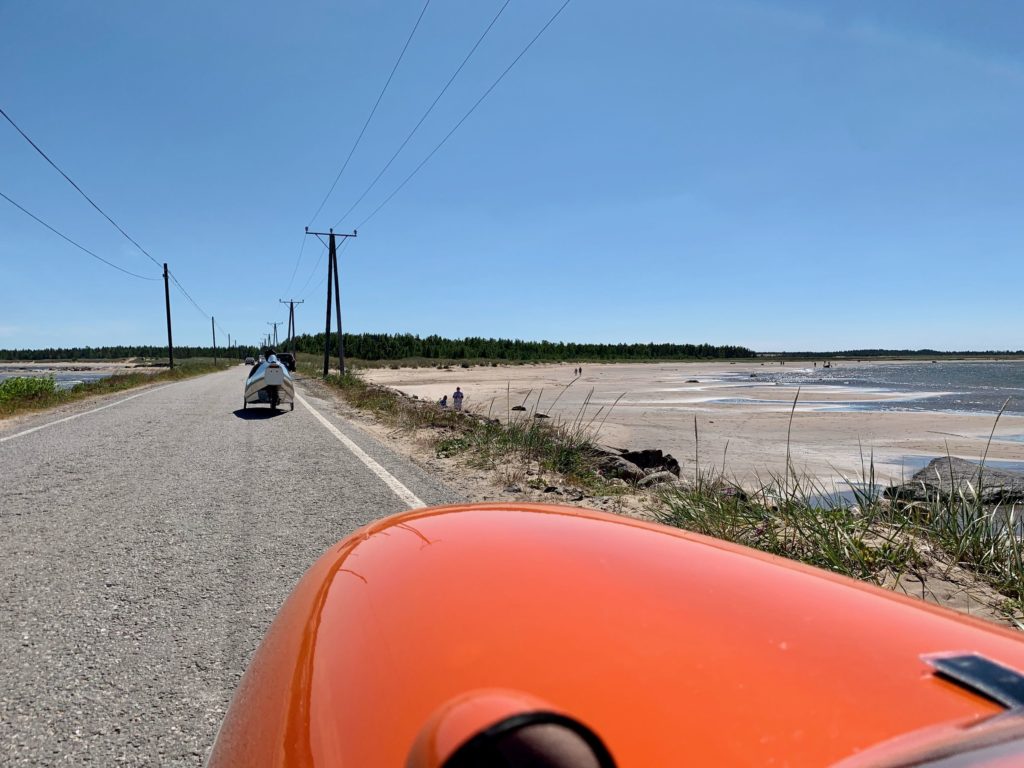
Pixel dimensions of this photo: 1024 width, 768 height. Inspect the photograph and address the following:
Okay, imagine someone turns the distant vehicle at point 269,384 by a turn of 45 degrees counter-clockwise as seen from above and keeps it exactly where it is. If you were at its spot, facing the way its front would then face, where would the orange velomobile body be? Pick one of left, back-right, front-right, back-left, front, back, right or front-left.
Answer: back-left

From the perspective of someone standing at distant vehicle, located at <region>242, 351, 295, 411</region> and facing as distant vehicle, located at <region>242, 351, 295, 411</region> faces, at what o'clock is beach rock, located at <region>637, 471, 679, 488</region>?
The beach rock is roughly at 5 o'clock from the distant vehicle.

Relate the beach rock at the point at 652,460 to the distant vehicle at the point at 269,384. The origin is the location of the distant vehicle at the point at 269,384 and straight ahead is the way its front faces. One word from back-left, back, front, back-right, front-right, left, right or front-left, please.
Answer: back-right

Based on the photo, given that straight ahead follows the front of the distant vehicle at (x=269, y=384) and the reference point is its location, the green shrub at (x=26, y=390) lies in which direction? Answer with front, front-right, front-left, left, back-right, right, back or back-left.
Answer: front-left

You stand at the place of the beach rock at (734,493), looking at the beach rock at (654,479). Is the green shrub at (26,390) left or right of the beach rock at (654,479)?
left

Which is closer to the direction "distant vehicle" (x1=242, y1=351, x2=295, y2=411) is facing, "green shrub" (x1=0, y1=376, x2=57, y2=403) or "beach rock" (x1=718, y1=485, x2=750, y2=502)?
the green shrub

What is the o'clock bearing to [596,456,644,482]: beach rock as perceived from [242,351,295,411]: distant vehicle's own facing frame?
The beach rock is roughly at 5 o'clock from the distant vehicle.

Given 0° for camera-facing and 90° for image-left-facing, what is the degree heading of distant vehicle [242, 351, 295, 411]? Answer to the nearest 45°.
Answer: approximately 180°

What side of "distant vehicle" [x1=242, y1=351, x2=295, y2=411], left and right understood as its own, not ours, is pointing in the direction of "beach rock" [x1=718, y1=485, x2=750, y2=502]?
back
